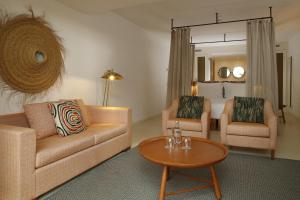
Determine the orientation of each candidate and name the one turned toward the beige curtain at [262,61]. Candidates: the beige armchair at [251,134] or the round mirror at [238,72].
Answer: the round mirror

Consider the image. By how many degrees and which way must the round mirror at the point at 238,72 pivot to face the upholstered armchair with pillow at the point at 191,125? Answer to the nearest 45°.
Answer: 0° — it already faces it

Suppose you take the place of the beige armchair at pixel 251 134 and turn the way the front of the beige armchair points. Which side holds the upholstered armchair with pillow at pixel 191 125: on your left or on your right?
on your right

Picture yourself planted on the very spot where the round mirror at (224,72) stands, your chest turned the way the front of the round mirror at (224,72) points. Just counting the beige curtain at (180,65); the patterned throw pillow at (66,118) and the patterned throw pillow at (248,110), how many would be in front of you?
3

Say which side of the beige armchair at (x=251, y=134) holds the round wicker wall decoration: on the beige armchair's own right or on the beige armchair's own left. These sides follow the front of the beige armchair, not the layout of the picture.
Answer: on the beige armchair's own right

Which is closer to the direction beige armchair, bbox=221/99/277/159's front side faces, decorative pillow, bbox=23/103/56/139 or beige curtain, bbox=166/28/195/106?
the decorative pillow
